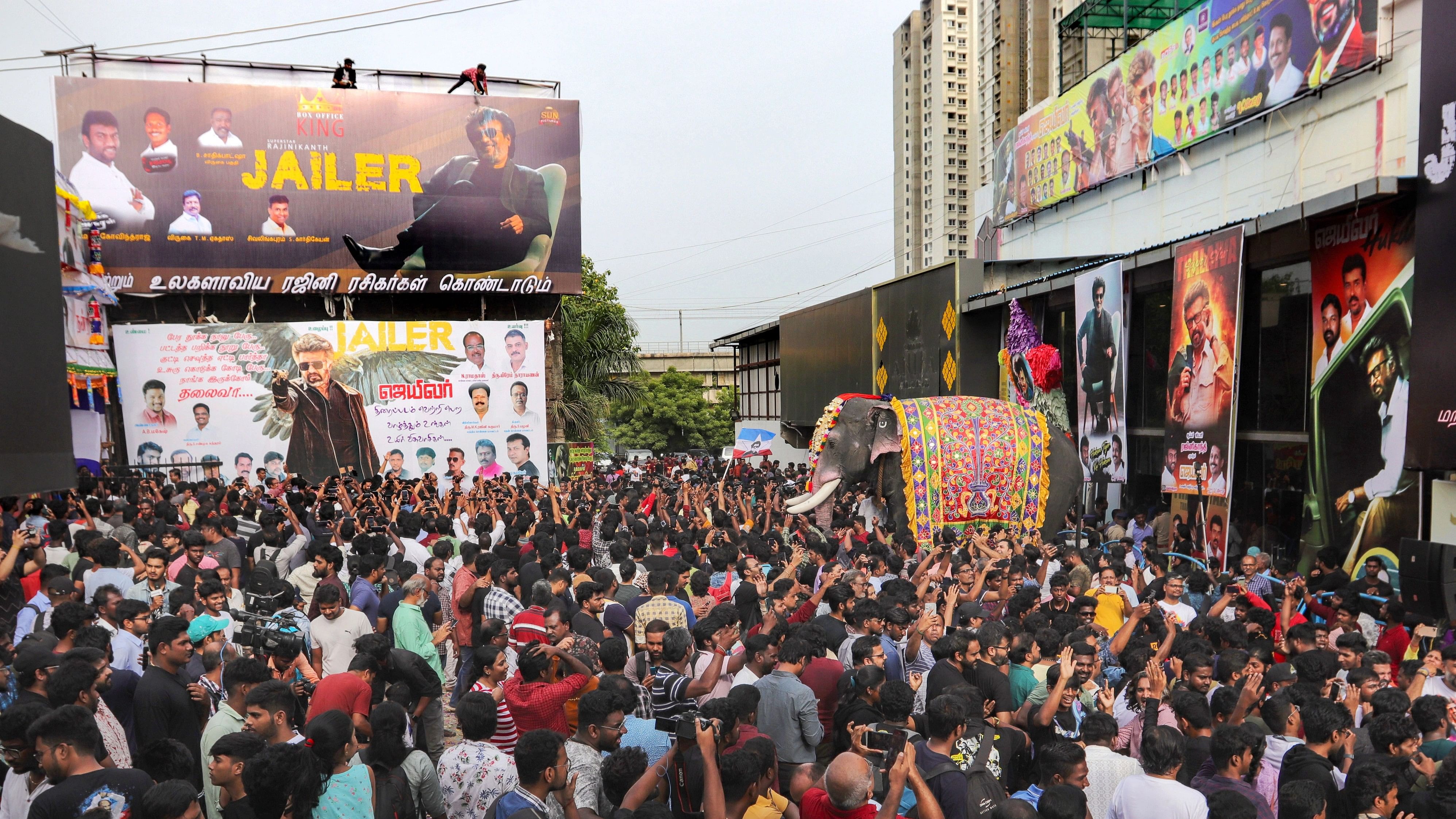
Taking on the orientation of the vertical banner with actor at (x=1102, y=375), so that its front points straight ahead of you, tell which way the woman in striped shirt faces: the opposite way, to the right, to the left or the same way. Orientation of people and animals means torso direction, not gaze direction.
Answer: the opposite way

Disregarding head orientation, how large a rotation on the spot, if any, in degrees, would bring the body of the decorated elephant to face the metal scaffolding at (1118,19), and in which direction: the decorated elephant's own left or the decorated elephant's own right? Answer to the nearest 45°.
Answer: approximately 90° to the decorated elephant's own right

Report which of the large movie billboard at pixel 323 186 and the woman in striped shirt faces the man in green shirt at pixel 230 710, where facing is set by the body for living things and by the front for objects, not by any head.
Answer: the large movie billboard

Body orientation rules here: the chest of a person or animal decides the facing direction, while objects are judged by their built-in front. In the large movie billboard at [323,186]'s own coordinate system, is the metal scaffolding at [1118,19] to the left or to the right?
on its left

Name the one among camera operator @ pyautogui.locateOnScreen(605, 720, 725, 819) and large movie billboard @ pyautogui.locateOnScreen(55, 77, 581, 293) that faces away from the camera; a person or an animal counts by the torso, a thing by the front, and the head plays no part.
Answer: the camera operator

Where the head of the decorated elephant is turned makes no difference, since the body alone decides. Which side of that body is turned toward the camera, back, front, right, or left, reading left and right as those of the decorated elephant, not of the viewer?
left

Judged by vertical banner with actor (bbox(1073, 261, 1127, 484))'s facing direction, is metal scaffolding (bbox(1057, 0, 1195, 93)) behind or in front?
behind

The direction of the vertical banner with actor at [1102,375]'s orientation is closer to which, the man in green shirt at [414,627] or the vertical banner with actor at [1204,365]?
the man in green shirt

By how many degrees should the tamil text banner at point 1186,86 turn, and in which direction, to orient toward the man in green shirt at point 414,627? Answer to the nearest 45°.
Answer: approximately 45° to its left

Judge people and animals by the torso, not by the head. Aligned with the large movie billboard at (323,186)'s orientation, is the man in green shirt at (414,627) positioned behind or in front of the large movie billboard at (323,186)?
in front

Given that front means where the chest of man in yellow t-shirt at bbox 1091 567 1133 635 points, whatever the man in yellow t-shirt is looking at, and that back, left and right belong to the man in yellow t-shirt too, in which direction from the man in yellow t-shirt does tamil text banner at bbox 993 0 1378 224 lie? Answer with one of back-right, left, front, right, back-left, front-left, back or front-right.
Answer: back
